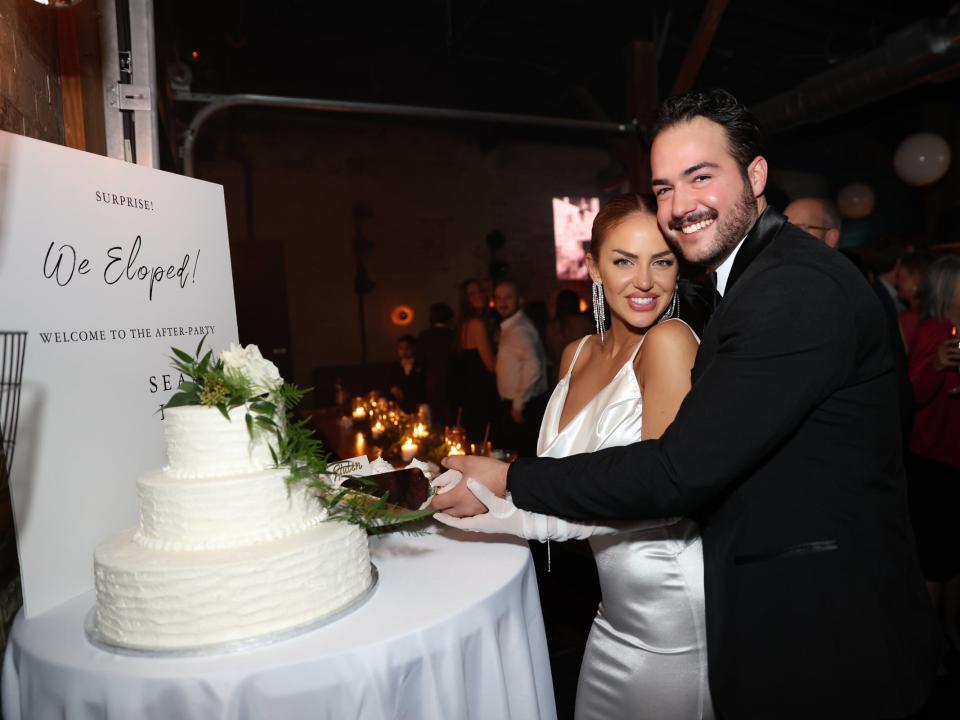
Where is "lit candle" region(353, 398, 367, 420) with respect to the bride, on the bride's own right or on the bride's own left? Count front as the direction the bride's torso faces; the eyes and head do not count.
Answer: on the bride's own right

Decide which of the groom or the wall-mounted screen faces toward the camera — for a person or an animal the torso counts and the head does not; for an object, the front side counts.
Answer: the wall-mounted screen

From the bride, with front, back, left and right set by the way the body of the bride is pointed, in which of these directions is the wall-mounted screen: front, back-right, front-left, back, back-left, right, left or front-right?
back-right

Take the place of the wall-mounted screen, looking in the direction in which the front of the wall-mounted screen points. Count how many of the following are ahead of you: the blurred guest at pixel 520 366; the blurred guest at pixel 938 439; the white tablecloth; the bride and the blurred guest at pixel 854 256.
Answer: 5

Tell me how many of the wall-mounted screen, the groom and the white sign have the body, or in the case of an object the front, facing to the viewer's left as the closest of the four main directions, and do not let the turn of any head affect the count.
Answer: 1

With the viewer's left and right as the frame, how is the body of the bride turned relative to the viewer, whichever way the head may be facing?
facing the viewer and to the left of the viewer

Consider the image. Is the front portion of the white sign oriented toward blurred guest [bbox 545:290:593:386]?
no

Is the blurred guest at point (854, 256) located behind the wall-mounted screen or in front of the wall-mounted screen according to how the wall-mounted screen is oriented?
in front

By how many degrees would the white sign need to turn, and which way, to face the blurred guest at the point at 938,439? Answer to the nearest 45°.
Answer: approximately 45° to its left

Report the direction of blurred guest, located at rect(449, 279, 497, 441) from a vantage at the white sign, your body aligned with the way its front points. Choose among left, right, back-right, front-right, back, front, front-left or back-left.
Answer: left

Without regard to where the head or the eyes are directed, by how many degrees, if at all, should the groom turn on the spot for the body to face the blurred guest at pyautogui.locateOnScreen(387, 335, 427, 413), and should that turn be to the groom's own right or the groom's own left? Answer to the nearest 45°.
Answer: approximately 45° to the groom's own right

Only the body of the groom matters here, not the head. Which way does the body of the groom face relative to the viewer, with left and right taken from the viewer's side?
facing to the left of the viewer

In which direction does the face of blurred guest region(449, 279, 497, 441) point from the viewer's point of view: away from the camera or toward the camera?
toward the camera

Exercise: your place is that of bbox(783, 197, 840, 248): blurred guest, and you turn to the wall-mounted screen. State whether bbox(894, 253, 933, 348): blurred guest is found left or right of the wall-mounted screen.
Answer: right

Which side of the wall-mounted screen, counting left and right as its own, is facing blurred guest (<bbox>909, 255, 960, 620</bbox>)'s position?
front

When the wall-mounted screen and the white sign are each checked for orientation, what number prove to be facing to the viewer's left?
0

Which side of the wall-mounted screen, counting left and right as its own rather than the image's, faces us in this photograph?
front

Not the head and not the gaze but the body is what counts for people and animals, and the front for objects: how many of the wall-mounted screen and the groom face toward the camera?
1

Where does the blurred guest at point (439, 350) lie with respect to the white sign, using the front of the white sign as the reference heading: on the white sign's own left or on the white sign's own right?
on the white sign's own left

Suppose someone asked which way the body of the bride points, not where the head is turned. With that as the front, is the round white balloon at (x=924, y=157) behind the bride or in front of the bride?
behind
